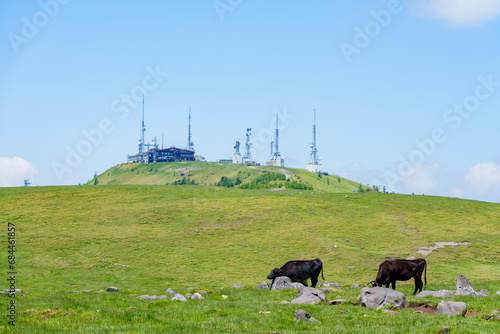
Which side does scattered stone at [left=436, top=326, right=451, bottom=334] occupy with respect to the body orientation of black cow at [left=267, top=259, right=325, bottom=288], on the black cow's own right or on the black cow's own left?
on the black cow's own left

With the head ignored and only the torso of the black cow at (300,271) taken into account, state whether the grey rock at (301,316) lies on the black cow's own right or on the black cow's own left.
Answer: on the black cow's own left

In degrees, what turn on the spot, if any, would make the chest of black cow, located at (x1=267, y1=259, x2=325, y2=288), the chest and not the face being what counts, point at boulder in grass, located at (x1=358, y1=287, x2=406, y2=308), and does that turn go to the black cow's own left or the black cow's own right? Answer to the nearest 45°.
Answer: approximately 90° to the black cow's own left

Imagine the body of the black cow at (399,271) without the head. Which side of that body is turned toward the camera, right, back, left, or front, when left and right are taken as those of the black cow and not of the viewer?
left

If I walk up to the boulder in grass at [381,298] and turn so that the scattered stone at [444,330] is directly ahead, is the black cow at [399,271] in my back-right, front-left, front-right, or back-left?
back-left

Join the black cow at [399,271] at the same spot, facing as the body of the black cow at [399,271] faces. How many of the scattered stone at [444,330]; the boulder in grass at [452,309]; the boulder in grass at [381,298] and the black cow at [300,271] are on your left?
3

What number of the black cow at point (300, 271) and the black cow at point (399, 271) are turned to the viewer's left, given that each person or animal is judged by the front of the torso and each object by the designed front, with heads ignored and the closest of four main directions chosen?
2

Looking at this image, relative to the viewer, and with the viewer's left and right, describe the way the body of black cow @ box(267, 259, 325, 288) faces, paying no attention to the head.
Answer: facing to the left of the viewer

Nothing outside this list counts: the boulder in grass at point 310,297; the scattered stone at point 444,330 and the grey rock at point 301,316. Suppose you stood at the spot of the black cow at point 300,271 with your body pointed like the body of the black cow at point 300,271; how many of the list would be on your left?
3

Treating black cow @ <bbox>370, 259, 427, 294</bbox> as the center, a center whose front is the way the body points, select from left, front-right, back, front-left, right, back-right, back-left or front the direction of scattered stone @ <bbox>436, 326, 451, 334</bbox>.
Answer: left

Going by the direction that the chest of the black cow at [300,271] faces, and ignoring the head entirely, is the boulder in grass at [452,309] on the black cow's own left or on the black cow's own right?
on the black cow's own left
